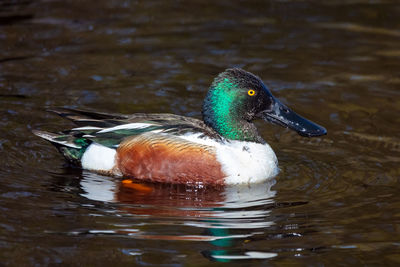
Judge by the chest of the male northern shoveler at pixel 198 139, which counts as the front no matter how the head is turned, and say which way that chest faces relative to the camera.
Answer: to the viewer's right
